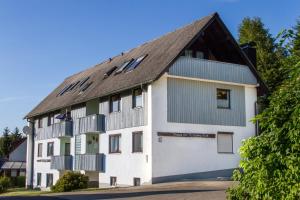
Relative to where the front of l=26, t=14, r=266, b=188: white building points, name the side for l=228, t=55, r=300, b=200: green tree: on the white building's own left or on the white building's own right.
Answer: on the white building's own left
